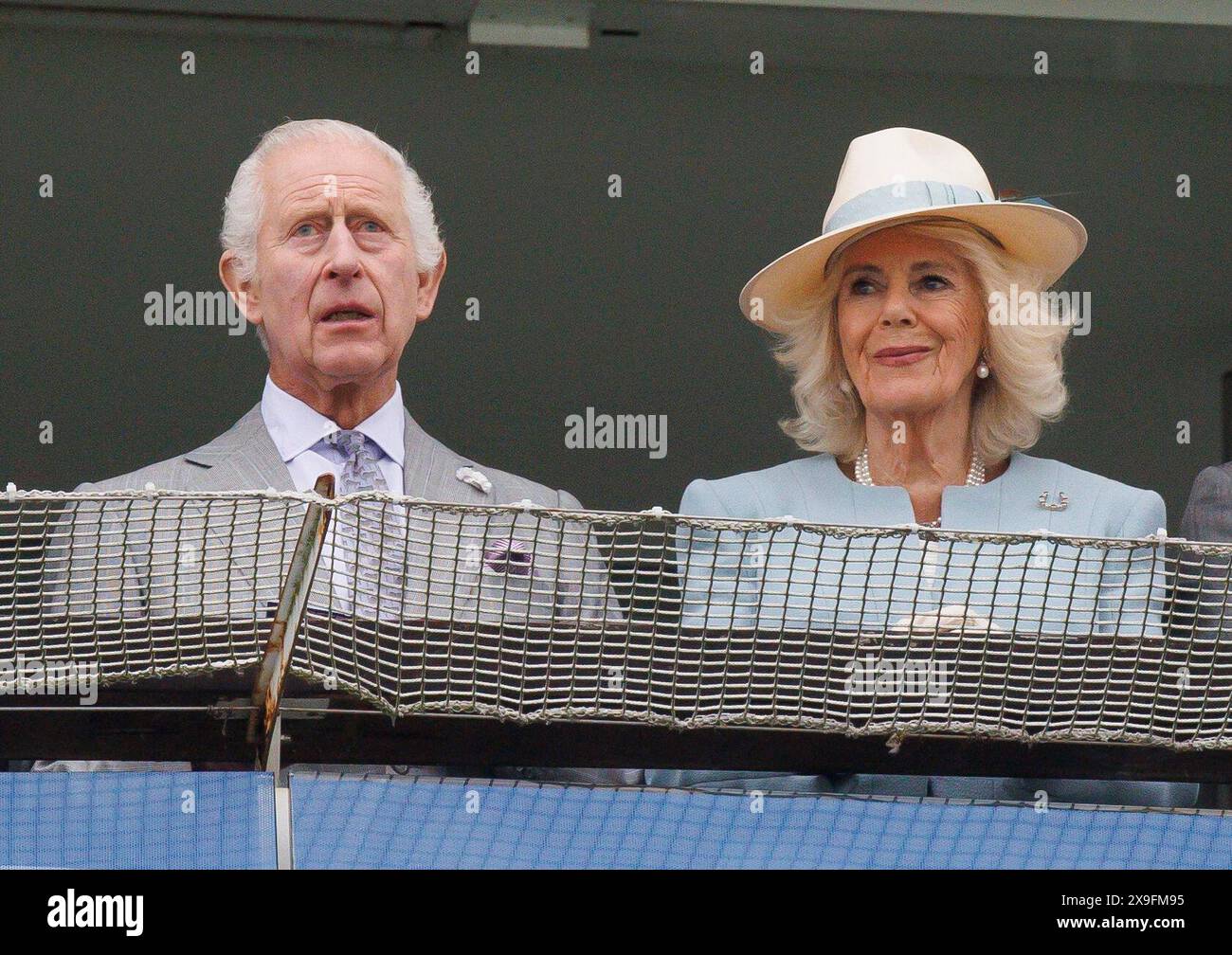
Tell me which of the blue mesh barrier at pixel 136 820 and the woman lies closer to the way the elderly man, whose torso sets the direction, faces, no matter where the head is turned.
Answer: the blue mesh barrier

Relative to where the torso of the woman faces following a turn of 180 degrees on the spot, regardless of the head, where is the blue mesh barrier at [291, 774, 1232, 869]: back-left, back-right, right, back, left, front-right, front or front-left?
back

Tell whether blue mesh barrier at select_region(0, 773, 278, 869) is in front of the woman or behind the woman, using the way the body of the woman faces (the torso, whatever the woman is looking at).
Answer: in front

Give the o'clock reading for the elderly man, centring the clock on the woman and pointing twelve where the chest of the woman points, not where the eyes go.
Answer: The elderly man is roughly at 3 o'clock from the woman.

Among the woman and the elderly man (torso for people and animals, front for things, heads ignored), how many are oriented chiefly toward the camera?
2

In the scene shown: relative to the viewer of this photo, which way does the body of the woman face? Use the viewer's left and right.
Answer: facing the viewer

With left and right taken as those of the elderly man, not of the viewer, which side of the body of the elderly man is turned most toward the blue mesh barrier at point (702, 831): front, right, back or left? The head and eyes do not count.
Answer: front

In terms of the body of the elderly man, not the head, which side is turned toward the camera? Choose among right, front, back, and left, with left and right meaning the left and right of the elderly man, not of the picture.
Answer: front

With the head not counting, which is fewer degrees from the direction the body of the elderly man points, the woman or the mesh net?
the mesh net
